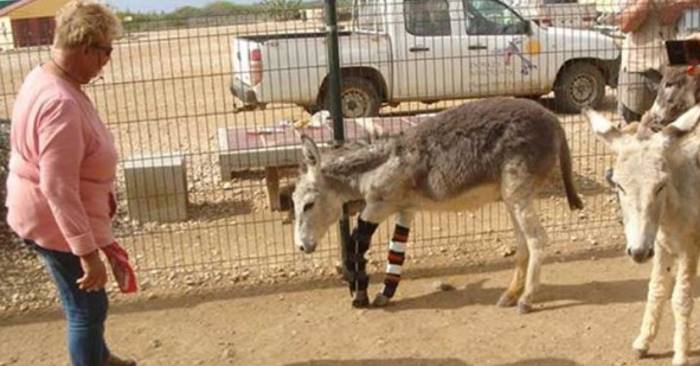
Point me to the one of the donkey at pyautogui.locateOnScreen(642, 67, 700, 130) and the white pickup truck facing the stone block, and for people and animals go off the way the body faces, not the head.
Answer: the donkey

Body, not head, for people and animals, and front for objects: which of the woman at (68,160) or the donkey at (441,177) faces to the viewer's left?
the donkey

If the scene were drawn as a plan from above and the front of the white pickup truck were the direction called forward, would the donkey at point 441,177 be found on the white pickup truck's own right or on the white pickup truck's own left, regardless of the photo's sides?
on the white pickup truck's own right

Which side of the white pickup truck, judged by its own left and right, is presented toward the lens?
right

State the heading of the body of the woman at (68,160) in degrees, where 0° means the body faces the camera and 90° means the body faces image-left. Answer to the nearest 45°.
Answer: approximately 270°

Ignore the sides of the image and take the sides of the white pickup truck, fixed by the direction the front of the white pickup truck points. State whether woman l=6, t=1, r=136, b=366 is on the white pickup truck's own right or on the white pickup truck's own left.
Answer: on the white pickup truck's own right
